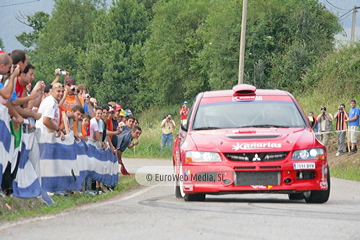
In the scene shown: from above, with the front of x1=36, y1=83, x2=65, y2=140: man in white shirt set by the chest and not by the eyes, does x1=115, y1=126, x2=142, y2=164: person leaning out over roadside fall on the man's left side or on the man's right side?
on the man's left side

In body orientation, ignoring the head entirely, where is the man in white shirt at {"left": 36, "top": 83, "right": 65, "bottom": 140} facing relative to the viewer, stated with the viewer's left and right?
facing the viewer and to the right of the viewer

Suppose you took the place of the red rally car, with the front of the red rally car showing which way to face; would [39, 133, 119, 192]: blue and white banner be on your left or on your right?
on your right

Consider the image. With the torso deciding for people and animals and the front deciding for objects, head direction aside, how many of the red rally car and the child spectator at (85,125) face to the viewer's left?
0

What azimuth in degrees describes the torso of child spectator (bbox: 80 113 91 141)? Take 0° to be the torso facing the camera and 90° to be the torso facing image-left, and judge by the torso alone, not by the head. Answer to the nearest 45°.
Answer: approximately 315°

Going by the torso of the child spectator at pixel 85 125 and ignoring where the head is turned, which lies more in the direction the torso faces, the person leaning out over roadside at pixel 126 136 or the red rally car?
the red rally car

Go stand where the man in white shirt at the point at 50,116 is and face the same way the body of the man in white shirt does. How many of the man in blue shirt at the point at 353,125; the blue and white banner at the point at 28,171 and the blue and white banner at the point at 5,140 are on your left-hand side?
1

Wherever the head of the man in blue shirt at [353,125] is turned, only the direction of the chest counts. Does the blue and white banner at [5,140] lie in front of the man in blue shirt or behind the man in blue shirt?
in front

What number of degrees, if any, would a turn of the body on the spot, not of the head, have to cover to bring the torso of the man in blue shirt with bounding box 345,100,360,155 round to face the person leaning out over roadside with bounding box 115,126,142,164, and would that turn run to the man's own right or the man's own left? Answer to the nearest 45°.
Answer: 0° — they already face them

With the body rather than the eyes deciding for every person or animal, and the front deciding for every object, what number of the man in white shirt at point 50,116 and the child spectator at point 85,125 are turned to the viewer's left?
0

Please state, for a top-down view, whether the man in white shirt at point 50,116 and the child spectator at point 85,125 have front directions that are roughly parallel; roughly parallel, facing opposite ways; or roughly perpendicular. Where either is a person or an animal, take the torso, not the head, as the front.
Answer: roughly parallel

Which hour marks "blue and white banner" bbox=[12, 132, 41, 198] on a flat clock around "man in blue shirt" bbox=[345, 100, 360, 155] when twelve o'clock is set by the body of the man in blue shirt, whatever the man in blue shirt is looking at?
The blue and white banner is roughly at 11 o'clock from the man in blue shirt.

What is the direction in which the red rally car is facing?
toward the camera

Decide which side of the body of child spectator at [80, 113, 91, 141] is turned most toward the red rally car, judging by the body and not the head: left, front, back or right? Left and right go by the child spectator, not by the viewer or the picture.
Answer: front

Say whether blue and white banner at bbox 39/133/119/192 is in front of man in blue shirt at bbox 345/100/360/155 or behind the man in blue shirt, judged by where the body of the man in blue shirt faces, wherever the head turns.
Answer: in front

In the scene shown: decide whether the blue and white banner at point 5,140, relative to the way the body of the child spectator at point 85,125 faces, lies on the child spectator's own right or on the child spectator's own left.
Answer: on the child spectator's own right
